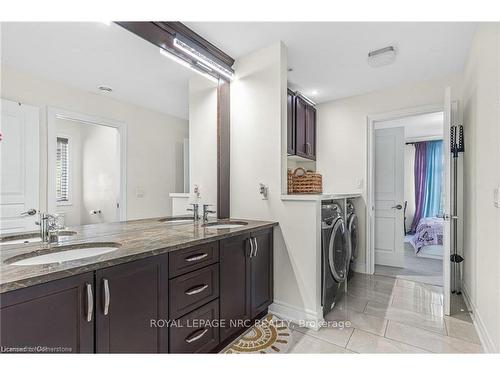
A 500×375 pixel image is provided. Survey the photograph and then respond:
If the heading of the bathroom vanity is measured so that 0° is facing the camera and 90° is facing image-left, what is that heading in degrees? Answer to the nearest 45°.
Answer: approximately 315°

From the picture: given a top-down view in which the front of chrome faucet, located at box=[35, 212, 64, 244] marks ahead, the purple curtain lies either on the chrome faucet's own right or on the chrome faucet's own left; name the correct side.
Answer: on the chrome faucet's own left

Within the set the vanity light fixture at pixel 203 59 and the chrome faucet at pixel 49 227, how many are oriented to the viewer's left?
0

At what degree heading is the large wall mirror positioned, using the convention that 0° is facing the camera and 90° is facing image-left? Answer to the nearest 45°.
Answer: approximately 315°

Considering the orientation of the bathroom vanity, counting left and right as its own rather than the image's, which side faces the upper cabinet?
left

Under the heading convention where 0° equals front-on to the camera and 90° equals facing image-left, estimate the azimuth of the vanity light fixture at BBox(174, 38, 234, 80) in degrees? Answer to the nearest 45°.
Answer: approximately 315°

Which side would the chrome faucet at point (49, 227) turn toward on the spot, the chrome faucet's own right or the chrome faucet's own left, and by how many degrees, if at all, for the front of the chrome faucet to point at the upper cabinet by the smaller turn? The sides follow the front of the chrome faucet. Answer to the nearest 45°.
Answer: approximately 45° to the chrome faucet's own left
